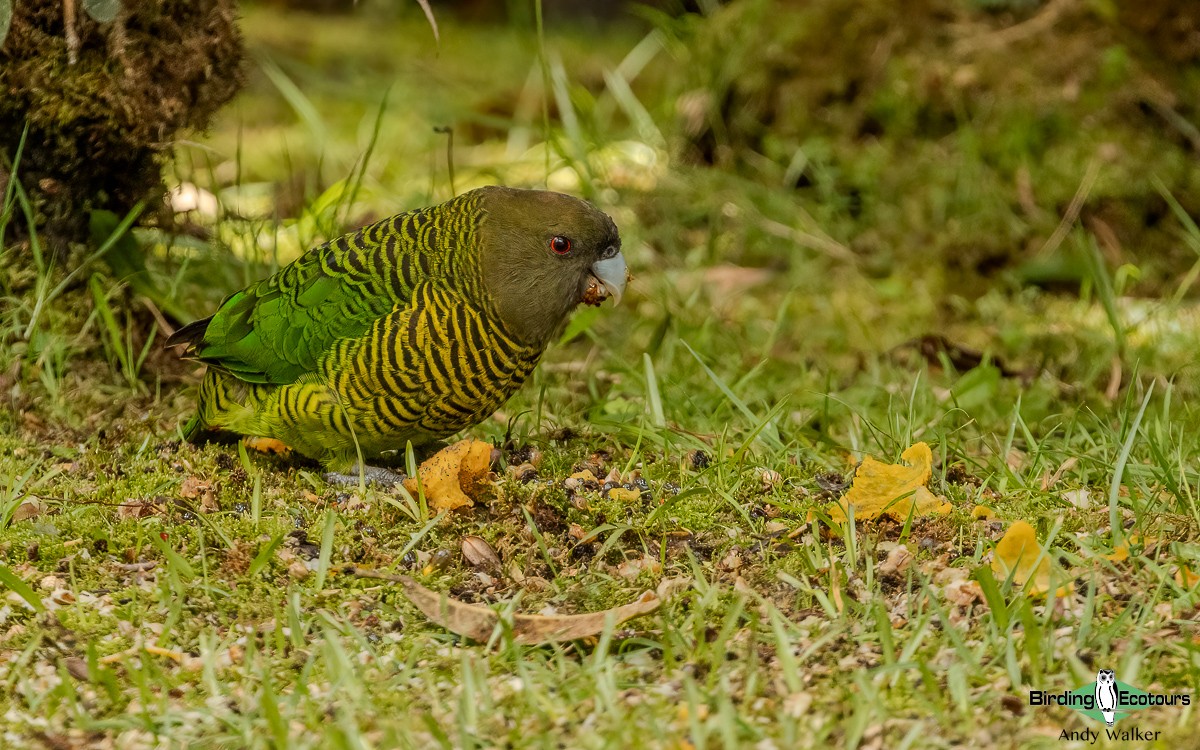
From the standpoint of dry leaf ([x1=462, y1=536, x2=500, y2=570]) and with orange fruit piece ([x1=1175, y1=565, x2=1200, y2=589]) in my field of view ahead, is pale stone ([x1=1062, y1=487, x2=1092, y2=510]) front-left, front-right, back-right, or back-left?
front-left

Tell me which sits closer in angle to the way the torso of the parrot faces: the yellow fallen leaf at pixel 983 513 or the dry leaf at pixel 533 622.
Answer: the yellow fallen leaf

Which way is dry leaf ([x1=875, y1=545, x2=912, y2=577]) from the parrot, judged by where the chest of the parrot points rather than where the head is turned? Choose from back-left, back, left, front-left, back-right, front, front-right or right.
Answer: front-right

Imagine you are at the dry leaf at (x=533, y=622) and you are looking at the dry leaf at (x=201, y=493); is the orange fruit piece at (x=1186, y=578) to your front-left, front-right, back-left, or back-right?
back-right

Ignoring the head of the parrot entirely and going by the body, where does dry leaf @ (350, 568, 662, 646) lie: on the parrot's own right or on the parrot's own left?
on the parrot's own right

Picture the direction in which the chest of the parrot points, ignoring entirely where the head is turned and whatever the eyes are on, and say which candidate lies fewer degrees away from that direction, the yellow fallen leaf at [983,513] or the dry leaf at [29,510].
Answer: the yellow fallen leaf

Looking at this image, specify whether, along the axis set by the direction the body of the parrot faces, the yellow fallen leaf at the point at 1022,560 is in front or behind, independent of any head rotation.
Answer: in front

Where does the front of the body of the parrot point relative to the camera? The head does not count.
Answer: to the viewer's right

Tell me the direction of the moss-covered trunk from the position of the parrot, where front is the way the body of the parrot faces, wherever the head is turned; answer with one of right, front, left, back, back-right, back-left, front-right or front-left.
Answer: back-left

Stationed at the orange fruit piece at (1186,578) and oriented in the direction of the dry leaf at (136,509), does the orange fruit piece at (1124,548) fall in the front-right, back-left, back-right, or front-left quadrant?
front-right

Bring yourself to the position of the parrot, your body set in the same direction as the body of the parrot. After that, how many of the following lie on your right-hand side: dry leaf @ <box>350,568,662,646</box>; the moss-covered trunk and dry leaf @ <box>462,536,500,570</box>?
2
